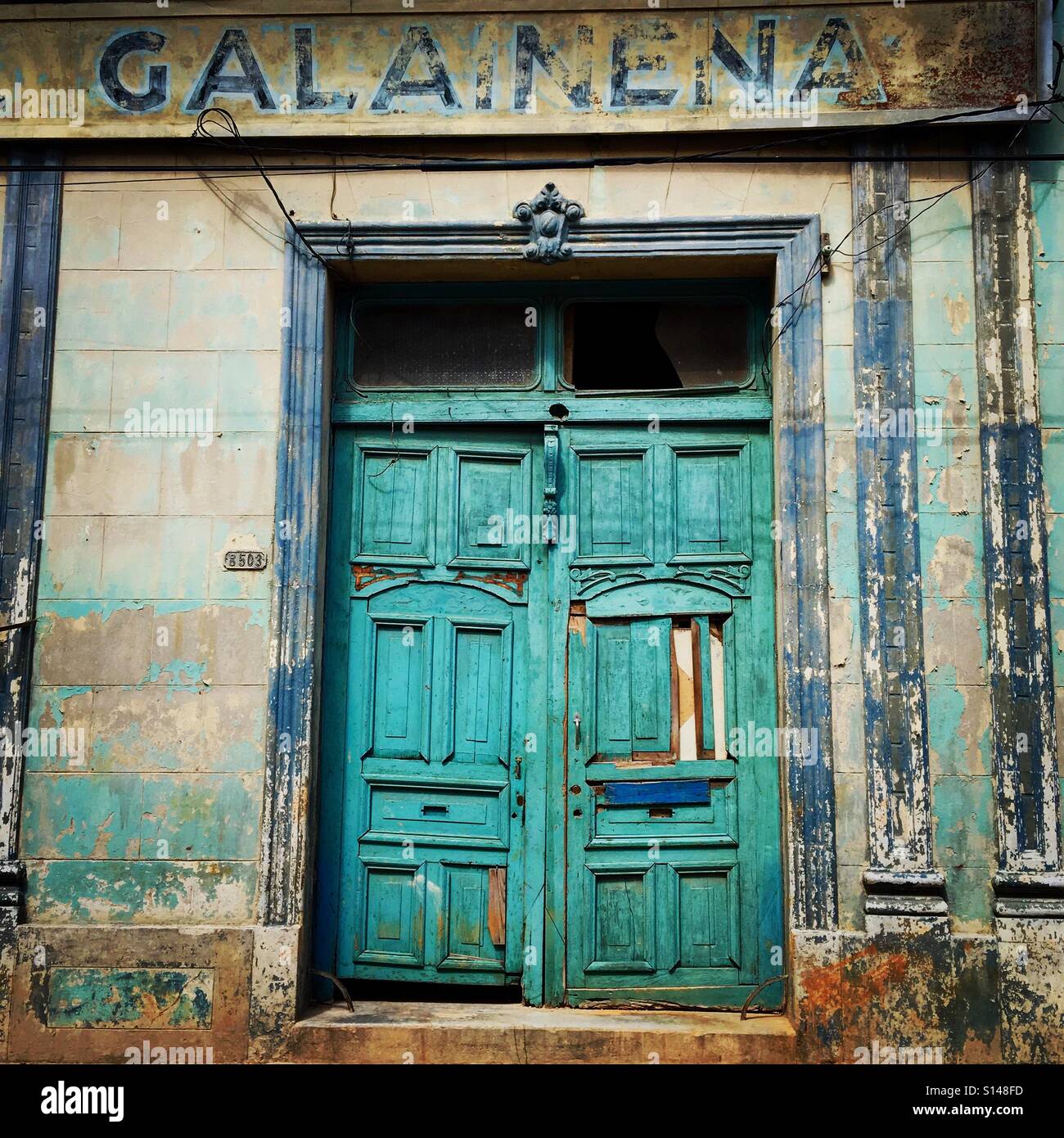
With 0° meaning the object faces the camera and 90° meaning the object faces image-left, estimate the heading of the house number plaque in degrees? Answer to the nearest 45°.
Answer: approximately 0°

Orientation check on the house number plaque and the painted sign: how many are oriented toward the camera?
2

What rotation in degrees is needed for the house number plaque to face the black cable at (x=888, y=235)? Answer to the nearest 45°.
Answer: approximately 90° to its left

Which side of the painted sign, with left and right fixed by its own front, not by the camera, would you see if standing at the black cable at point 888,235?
left
